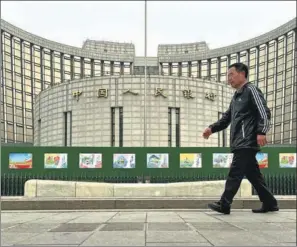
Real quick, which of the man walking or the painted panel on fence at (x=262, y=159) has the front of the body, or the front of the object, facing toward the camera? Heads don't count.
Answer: the painted panel on fence

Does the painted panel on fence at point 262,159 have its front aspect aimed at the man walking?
yes

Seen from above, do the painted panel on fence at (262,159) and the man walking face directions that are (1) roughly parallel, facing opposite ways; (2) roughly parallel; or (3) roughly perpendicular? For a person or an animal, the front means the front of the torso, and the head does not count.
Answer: roughly perpendicular

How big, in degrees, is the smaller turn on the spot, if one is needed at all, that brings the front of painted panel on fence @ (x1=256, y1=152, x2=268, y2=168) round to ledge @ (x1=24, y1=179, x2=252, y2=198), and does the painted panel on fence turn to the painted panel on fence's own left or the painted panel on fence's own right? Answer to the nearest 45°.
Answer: approximately 45° to the painted panel on fence's own right

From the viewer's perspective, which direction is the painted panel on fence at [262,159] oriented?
toward the camera
